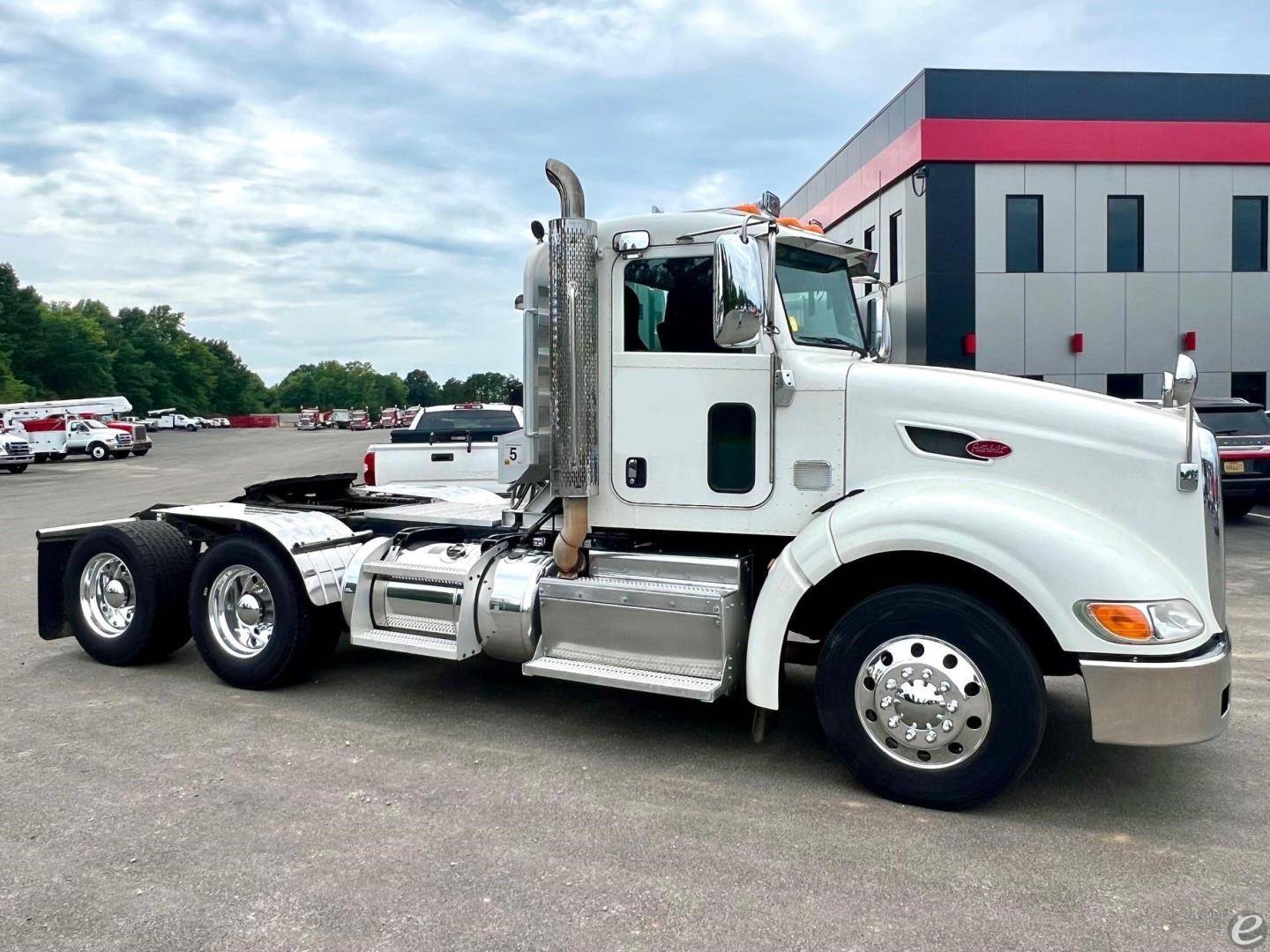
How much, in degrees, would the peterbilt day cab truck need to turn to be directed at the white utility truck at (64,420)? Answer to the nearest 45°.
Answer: approximately 180°

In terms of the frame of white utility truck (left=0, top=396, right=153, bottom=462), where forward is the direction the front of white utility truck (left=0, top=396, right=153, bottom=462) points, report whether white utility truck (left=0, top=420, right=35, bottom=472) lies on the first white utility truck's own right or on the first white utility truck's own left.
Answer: on the first white utility truck's own right

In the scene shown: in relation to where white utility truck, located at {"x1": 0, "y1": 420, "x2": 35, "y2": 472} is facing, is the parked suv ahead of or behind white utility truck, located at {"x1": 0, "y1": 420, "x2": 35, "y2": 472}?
ahead

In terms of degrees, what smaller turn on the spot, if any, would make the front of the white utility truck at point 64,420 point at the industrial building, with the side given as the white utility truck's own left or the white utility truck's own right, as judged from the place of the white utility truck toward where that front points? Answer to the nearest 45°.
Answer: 0° — it already faces it

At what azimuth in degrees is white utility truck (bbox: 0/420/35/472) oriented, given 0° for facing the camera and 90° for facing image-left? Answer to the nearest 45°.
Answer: approximately 315°

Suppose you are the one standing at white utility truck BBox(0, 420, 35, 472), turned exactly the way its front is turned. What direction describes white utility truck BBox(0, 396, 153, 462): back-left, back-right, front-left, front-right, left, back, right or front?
back-left

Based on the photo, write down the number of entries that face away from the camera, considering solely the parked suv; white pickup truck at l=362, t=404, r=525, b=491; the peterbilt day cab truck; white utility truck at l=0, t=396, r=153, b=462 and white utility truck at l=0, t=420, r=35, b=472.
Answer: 2

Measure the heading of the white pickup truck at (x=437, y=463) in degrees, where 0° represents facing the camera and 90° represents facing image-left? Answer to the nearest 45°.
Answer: approximately 180°

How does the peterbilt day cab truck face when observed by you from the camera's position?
facing the viewer and to the right of the viewer

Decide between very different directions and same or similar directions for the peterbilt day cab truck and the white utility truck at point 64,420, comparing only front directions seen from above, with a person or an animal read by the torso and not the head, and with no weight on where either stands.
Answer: same or similar directions

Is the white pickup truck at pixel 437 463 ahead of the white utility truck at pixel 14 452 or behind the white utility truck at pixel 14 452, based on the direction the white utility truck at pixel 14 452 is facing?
ahead

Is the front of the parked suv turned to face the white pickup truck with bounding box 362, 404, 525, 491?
no

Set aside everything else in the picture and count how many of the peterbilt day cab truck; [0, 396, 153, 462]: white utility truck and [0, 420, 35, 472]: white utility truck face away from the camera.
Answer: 0

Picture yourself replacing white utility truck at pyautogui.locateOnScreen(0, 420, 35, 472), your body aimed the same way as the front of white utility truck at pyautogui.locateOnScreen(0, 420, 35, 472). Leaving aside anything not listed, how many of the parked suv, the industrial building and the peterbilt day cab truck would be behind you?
0

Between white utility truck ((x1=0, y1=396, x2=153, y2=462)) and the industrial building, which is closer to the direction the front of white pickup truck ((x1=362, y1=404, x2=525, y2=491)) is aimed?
the white utility truck
